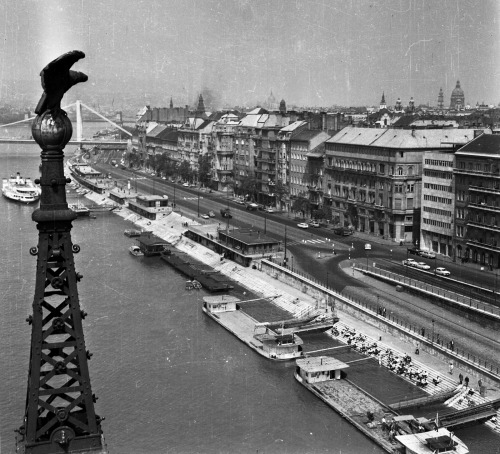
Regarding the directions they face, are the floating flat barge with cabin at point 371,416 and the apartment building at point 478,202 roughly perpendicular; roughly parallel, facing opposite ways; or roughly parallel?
roughly perpendicular

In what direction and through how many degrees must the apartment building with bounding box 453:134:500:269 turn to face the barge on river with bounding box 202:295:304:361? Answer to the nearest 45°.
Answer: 0° — it already faces it

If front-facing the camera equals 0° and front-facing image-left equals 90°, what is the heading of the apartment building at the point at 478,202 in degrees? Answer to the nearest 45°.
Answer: approximately 45°

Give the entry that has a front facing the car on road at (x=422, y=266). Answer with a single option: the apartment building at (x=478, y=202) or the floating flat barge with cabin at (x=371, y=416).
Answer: the apartment building
